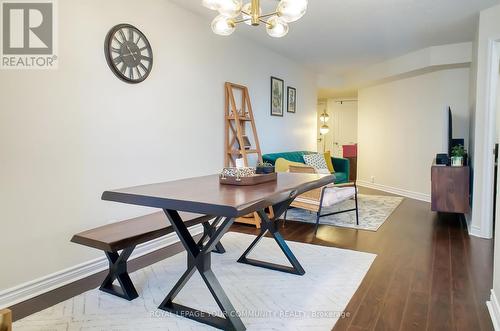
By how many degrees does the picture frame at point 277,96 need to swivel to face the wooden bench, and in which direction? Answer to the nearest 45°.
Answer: approximately 45° to its right

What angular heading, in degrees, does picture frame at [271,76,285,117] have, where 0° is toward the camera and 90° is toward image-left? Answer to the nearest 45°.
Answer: approximately 315°

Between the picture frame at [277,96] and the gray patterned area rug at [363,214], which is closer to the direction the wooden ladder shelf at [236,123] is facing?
the gray patterned area rug

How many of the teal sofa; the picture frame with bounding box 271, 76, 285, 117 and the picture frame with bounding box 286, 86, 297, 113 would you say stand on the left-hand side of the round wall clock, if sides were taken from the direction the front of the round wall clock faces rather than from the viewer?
3

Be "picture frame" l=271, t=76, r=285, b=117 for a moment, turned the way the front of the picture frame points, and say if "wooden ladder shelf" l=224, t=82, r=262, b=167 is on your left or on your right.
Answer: on your right

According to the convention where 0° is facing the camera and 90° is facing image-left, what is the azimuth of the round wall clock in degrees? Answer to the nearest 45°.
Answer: approximately 315°

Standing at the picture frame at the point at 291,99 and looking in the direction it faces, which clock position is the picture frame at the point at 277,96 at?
the picture frame at the point at 277,96 is roughly at 2 o'clock from the picture frame at the point at 291,99.
